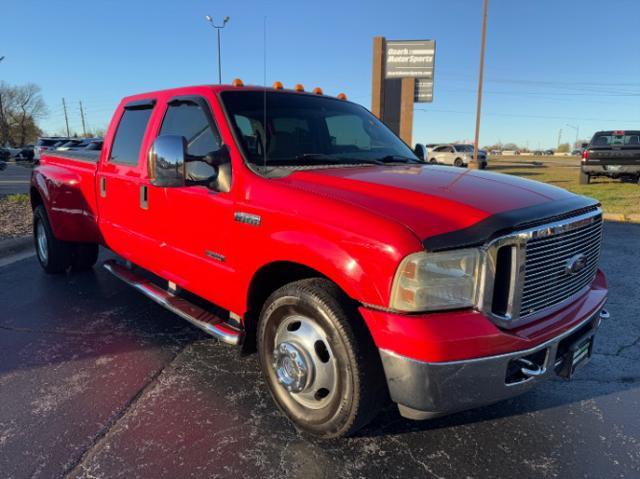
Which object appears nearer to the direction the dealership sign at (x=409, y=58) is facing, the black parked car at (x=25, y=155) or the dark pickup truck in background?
the dark pickup truck in background

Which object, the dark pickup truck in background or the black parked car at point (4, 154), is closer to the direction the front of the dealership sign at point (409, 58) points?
the dark pickup truck in background

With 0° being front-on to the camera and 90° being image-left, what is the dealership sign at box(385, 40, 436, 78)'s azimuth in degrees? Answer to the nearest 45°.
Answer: approximately 0°

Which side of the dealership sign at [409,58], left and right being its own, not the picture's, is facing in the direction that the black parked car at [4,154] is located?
right

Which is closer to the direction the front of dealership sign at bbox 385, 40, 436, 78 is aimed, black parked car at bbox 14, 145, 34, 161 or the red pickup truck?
the red pickup truck

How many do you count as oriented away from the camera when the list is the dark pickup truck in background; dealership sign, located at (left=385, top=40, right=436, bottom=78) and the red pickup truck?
1

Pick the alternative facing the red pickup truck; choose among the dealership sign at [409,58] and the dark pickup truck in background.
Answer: the dealership sign

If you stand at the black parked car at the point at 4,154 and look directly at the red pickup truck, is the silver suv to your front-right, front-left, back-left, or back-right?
front-left

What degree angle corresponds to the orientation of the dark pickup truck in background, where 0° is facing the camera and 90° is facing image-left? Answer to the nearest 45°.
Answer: approximately 180°

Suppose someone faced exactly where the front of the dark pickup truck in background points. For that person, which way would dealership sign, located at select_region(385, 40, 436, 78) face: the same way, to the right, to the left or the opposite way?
the opposite way

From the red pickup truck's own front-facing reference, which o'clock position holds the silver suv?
The silver suv is roughly at 8 o'clock from the red pickup truck.

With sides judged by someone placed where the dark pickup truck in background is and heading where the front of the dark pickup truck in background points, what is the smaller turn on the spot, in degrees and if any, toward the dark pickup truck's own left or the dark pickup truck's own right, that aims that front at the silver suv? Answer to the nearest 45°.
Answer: approximately 45° to the dark pickup truck's own left

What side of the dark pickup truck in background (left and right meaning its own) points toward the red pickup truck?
back

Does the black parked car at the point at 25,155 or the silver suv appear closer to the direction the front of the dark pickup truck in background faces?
the silver suv

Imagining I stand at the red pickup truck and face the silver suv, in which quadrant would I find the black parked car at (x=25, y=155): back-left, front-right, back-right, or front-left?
front-left

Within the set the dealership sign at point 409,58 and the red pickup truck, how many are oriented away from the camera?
0

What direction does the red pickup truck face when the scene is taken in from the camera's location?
facing the viewer and to the right of the viewer
